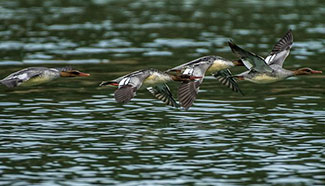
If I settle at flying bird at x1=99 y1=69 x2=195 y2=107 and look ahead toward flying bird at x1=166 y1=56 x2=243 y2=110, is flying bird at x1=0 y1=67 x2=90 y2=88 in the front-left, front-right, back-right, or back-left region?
back-left

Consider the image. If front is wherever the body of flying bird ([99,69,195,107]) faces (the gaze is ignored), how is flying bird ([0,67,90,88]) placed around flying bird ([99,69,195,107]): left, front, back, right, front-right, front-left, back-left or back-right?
back

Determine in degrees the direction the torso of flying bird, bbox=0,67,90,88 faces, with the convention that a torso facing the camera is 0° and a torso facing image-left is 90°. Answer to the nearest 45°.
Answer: approximately 270°

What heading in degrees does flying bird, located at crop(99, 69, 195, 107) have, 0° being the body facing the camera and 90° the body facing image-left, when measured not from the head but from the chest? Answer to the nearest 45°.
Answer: approximately 270°

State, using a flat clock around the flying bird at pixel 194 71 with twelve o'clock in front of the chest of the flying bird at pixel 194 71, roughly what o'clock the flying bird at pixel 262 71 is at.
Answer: the flying bird at pixel 262 71 is roughly at 12 o'clock from the flying bird at pixel 194 71.

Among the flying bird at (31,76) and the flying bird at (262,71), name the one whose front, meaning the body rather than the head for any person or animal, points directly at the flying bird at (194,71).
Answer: the flying bird at (31,76)

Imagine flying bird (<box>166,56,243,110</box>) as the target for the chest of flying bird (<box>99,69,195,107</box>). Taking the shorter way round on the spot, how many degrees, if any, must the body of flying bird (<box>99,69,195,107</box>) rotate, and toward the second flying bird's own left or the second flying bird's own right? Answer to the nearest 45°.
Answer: approximately 45° to the second flying bird's own left

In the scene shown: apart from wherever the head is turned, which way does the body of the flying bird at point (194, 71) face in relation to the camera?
to the viewer's right

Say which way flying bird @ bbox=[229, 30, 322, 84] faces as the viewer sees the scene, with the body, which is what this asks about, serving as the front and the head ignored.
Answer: to the viewer's right

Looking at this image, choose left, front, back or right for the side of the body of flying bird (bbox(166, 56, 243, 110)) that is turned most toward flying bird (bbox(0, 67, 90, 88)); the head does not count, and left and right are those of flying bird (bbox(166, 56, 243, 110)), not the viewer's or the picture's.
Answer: back
